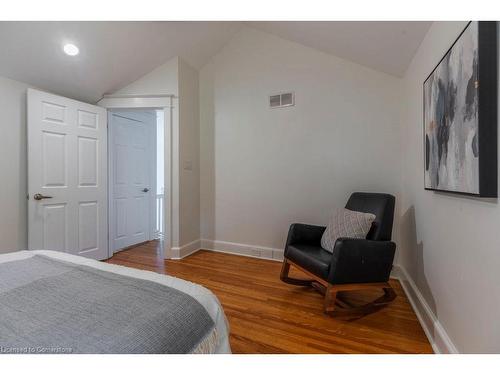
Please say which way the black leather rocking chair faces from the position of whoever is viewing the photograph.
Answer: facing the viewer and to the left of the viewer

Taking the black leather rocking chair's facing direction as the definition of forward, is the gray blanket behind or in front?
in front

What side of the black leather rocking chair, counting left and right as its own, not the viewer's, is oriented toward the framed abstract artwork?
left

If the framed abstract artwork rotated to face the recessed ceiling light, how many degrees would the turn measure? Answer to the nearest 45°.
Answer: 0° — it already faces it

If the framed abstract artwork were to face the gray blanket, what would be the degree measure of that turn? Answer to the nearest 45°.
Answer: approximately 45° to its left

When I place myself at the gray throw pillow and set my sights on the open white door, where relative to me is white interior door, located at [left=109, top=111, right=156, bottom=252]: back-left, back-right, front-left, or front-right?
front-right

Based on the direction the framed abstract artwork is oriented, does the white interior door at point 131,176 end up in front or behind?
in front

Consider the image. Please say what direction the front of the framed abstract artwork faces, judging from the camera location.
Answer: facing to the left of the viewer

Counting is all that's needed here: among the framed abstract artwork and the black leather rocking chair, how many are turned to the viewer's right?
0

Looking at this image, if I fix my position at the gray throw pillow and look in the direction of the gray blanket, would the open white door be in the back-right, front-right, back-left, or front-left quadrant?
front-right

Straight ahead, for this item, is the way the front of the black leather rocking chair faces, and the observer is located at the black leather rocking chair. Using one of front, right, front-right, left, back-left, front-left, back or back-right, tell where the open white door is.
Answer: front-right

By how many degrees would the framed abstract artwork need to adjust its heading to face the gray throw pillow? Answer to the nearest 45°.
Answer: approximately 45° to its right

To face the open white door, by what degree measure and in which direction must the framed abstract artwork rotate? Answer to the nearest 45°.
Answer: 0° — it already faces it

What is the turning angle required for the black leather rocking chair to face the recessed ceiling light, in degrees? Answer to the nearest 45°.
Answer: approximately 45° to its right

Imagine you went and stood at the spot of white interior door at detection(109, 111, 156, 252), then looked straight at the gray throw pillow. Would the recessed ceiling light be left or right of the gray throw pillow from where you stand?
right
